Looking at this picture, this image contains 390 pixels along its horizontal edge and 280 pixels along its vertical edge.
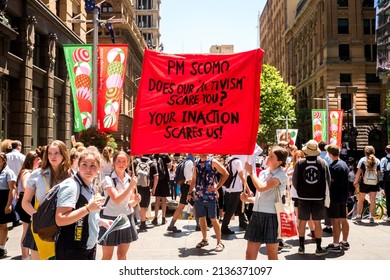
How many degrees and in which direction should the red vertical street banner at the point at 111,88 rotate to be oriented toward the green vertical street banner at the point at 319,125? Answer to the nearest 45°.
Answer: approximately 135° to its left

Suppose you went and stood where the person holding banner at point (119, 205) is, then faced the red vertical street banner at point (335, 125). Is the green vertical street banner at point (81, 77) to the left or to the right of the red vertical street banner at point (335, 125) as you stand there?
left

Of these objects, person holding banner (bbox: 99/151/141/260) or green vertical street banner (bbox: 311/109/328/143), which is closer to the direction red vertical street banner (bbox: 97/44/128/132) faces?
the person holding banner

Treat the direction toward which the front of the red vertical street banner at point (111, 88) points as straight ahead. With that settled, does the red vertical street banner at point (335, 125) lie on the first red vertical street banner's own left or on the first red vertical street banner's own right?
on the first red vertical street banner's own left

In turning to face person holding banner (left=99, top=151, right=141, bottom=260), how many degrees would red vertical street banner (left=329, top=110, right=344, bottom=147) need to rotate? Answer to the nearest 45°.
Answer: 0° — it already faces them

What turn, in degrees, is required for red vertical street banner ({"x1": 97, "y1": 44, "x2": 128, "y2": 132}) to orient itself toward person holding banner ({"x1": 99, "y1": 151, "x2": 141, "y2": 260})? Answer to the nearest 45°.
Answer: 0° — it already faces them

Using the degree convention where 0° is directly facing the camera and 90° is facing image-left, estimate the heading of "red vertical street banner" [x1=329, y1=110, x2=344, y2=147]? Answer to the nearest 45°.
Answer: approximately 0°

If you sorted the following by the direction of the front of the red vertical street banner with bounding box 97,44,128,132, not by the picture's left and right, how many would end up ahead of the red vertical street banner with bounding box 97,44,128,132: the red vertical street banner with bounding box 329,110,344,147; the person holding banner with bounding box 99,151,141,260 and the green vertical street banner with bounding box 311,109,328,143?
1
